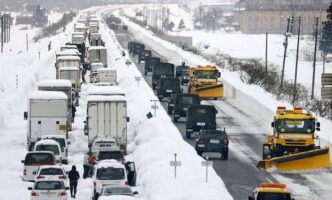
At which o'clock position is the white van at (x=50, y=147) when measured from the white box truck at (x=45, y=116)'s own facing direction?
The white van is roughly at 6 o'clock from the white box truck.

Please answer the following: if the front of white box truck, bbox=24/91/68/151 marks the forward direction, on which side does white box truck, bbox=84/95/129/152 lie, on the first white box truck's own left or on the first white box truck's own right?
on the first white box truck's own right

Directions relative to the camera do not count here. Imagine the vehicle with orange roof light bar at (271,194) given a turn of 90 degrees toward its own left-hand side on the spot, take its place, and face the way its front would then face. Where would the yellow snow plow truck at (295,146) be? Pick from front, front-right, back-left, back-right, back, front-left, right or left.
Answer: left

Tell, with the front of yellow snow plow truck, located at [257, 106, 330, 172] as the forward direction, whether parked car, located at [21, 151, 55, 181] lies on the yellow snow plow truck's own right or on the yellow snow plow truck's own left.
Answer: on the yellow snow plow truck's own right

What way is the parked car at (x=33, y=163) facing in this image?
away from the camera

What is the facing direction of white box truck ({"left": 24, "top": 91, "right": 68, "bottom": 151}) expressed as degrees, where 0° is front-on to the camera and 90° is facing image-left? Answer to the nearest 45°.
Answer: approximately 180°

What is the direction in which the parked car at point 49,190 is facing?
away from the camera

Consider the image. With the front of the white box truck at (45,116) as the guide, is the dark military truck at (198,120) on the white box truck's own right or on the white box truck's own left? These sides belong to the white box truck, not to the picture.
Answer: on the white box truck's own right

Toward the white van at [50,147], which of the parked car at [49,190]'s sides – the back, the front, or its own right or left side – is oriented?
front

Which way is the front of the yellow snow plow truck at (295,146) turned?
toward the camera
